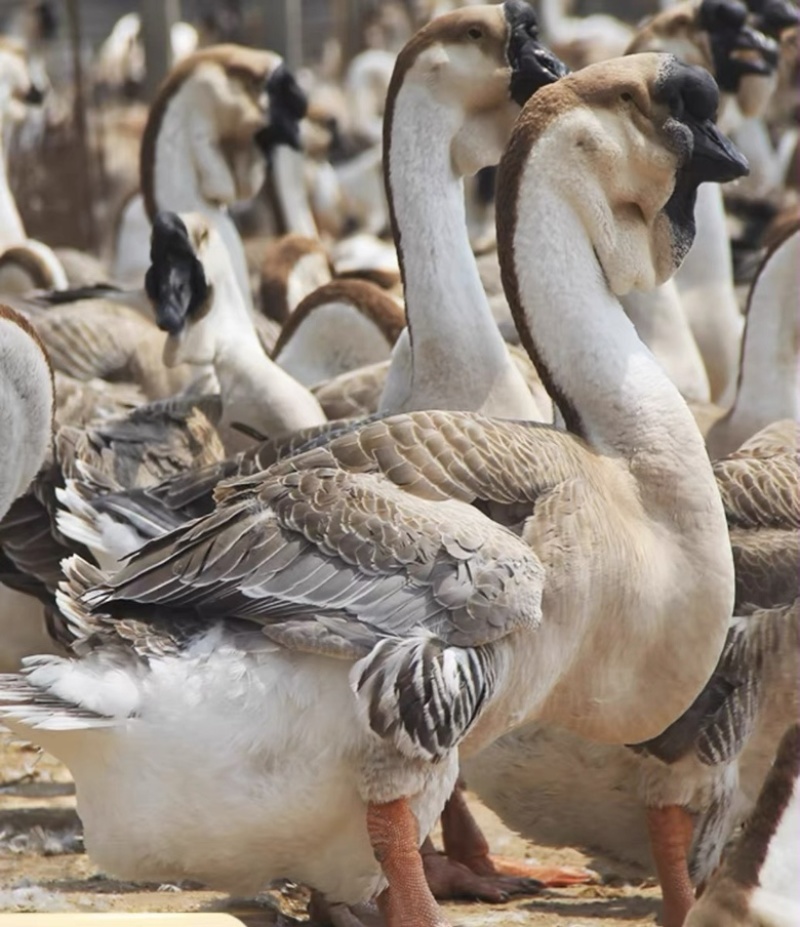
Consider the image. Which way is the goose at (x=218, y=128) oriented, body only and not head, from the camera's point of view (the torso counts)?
to the viewer's right

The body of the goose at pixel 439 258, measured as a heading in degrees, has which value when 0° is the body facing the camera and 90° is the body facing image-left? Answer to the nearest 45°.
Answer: approximately 270°

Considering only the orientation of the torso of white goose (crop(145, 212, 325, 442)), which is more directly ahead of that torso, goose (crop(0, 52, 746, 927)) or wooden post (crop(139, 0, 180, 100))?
the goose

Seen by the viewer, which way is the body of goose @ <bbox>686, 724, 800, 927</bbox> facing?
to the viewer's right

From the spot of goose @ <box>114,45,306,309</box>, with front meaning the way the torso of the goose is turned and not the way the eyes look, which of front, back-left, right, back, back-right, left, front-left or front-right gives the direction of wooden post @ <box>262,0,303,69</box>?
left

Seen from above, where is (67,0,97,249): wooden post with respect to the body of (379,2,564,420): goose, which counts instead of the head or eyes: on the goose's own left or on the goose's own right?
on the goose's own left

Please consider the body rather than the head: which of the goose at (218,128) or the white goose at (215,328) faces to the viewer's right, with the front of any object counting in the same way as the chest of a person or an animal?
the goose

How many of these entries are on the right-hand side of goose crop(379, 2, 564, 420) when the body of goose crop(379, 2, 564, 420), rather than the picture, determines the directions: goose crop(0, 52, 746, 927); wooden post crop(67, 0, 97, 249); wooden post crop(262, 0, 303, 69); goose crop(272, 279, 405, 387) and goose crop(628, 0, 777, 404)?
1

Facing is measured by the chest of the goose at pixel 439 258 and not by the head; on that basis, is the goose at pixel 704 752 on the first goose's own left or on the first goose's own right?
on the first goose's own right
